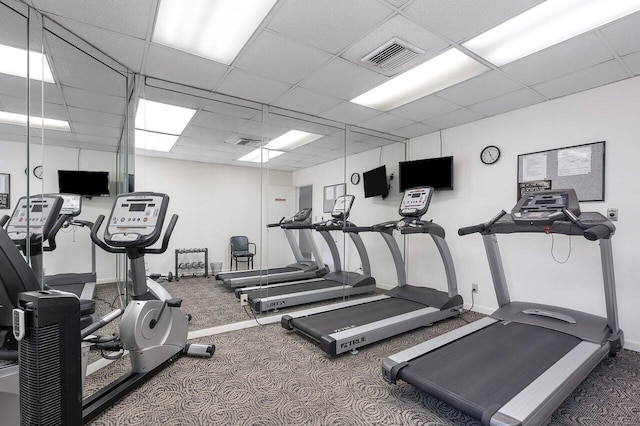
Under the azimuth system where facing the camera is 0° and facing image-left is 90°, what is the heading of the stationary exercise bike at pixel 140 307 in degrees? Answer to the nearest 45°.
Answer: approximately 225°

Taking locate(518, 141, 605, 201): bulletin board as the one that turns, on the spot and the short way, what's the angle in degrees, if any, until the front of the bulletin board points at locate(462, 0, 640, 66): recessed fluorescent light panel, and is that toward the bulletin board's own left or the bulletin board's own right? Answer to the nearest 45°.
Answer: approximately 45° to the bulletin board's own left

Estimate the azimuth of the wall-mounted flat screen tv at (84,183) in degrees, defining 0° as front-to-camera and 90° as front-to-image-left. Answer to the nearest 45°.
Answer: approximately 0°

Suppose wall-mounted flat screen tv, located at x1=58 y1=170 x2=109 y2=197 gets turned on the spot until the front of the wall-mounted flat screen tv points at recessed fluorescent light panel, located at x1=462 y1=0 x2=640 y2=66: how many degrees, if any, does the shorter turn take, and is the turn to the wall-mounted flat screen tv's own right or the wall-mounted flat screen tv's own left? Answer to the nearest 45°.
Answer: approximately 45° to the wall-mounted flat screen tv's own left

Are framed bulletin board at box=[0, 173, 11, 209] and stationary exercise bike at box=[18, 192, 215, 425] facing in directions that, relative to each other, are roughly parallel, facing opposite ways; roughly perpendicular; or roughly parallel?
roughly perpendicular

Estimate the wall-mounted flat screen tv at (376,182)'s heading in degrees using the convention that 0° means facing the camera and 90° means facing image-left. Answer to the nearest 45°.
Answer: approximately 45°

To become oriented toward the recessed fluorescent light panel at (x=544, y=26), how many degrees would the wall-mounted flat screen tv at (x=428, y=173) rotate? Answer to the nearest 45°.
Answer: approximately 45° to its left

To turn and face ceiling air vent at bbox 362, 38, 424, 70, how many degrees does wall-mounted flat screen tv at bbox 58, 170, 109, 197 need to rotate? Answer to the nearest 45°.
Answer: approximately 45° to its left
